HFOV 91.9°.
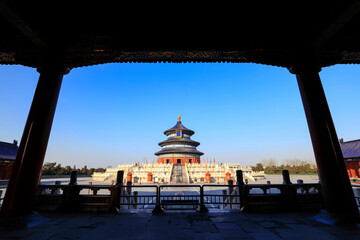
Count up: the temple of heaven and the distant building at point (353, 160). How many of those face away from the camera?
0

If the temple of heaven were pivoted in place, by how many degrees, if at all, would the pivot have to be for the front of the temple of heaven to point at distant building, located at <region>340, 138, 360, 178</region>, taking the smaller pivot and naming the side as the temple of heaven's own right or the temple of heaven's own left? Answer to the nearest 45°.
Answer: approximately 45° to the temple of heaven's own left

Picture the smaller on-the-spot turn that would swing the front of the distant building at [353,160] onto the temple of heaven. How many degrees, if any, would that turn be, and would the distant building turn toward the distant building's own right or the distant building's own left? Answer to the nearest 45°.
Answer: approximately 45° to the distant building's own right

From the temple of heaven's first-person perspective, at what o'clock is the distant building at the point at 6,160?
The distant building is roughly at 2 o'clock from the temple of heaven.

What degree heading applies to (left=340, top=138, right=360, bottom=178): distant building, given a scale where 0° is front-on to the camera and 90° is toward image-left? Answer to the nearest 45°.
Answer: approximately 45°

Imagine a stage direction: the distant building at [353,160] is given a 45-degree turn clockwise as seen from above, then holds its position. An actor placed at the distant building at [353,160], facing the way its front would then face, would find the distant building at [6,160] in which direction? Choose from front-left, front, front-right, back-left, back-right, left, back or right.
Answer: front-left

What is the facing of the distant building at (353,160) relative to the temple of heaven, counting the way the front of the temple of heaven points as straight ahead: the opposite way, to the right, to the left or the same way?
to the right

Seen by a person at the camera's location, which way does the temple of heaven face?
facing the viewer
